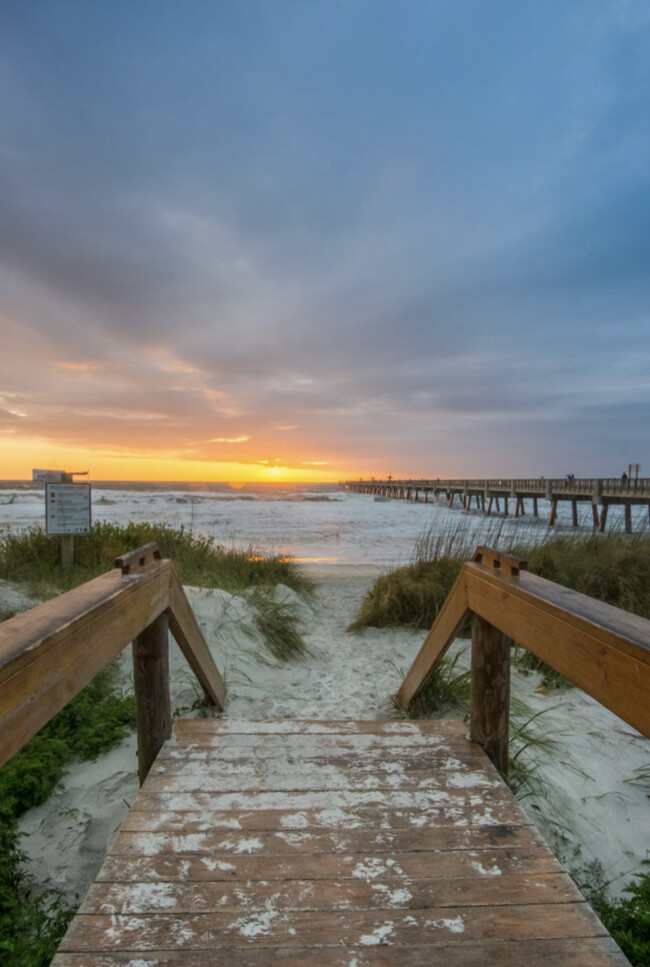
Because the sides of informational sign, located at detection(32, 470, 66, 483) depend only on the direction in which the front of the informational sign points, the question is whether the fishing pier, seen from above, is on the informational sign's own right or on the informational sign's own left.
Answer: on the informational sign's own left

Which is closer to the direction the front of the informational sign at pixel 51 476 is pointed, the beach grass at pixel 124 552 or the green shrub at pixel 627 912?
the green shrub

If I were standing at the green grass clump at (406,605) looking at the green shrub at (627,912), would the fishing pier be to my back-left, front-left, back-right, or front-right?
back-left

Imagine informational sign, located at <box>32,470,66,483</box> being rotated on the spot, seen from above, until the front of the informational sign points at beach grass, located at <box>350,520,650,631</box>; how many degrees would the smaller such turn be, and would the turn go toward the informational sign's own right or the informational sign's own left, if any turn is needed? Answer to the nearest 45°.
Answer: approximately 45° to the informational sign's own left

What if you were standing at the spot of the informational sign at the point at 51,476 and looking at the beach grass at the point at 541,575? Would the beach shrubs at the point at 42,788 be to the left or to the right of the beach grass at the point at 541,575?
right

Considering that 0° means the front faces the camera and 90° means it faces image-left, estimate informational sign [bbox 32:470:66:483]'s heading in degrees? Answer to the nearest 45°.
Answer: approximately 0°

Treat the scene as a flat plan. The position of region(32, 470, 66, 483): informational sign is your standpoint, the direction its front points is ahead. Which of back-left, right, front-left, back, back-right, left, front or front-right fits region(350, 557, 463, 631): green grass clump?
front-left

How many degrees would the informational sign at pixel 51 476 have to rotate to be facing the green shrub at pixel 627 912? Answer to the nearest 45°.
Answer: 0° — it already faces it

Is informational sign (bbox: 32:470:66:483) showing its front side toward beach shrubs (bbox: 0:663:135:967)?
yes
